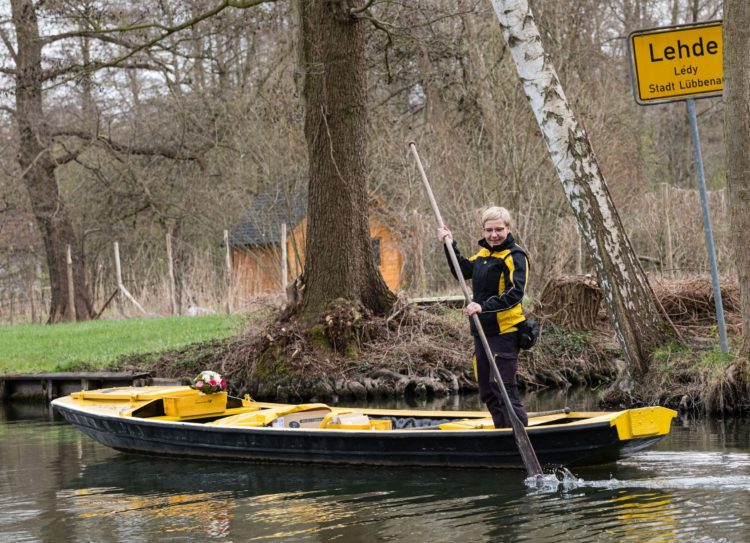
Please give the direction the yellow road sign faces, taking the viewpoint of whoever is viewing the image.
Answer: facing the viewer

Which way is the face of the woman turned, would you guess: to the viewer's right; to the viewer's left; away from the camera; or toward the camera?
toward the camera

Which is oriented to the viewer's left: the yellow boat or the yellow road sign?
the yellow boat

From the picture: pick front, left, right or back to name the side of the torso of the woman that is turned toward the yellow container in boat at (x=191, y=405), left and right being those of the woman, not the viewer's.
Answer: right

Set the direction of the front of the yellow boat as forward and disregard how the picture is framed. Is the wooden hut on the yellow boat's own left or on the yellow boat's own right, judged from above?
on the yellow boat's own right

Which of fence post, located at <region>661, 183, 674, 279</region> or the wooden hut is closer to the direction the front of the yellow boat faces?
the wooden hut

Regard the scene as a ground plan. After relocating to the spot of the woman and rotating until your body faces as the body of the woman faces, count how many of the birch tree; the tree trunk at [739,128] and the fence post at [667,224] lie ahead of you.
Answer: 0

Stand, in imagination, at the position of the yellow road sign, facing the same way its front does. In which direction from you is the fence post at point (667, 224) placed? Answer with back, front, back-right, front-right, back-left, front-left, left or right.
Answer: back

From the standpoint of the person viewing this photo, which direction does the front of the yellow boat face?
facing to the left of the viewer

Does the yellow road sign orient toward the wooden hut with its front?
no

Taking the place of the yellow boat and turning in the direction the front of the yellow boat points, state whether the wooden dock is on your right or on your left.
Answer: on your right

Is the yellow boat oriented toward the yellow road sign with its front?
no

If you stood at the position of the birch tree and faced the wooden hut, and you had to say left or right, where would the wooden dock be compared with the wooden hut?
left

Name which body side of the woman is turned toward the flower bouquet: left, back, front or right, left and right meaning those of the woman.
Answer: right

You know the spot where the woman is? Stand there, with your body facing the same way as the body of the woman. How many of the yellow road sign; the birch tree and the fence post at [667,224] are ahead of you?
0

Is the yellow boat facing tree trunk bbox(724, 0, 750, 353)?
no

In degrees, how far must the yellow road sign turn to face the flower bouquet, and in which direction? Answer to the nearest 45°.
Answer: approximately 90° to its right

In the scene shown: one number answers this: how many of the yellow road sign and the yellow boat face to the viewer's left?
1

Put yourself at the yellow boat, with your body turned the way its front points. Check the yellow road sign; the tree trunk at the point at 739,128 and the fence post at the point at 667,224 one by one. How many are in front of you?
0

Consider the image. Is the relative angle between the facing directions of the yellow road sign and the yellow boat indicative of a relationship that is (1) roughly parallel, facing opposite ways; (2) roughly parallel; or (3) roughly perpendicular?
roughly perpendicular

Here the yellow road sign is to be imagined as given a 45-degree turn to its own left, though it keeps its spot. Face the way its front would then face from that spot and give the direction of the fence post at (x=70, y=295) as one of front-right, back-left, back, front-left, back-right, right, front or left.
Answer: back
